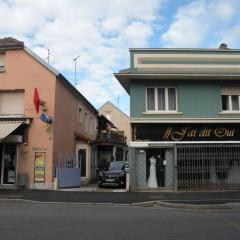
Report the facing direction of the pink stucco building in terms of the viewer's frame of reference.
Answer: facing the viewer

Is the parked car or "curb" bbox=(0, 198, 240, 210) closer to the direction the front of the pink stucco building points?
the curb

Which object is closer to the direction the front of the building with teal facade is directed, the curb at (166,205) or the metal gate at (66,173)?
the curb

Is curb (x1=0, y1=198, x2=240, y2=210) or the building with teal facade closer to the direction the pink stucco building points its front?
the curb

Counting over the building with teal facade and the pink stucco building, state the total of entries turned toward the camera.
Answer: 2

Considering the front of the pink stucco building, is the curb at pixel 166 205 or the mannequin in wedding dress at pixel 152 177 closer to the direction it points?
the curb

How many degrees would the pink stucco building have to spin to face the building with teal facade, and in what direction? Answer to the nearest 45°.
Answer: approximately 90° to its left

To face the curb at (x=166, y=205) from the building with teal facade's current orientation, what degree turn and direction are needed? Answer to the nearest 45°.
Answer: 0° — it already faces it

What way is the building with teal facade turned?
toward the camera

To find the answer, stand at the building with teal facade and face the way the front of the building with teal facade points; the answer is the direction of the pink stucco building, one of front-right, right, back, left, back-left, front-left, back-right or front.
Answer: right

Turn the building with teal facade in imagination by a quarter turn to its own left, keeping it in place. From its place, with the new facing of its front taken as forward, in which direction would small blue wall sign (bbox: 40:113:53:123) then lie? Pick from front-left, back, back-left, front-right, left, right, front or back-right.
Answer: back

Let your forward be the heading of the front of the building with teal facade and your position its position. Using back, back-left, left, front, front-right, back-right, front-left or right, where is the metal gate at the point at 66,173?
right
